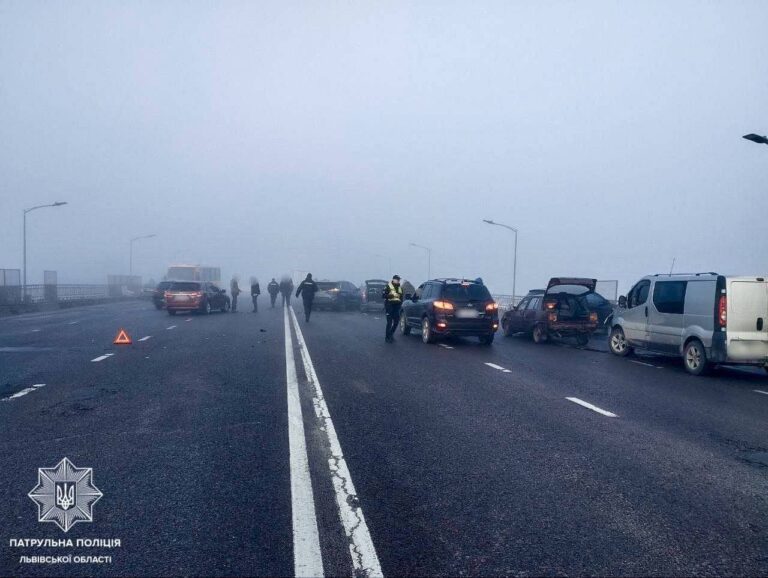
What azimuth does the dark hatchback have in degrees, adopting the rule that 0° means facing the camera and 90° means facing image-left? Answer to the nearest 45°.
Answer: approximately 135°

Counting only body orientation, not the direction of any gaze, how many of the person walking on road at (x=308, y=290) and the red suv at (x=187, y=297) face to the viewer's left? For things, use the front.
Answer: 0

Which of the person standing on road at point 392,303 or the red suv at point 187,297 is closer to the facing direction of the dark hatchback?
the red suv

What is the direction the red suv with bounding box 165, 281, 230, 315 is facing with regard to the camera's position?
facing away from the viewer and to the right of the viewer

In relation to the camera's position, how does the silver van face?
facing away from the viewer and to the left of the viewer
